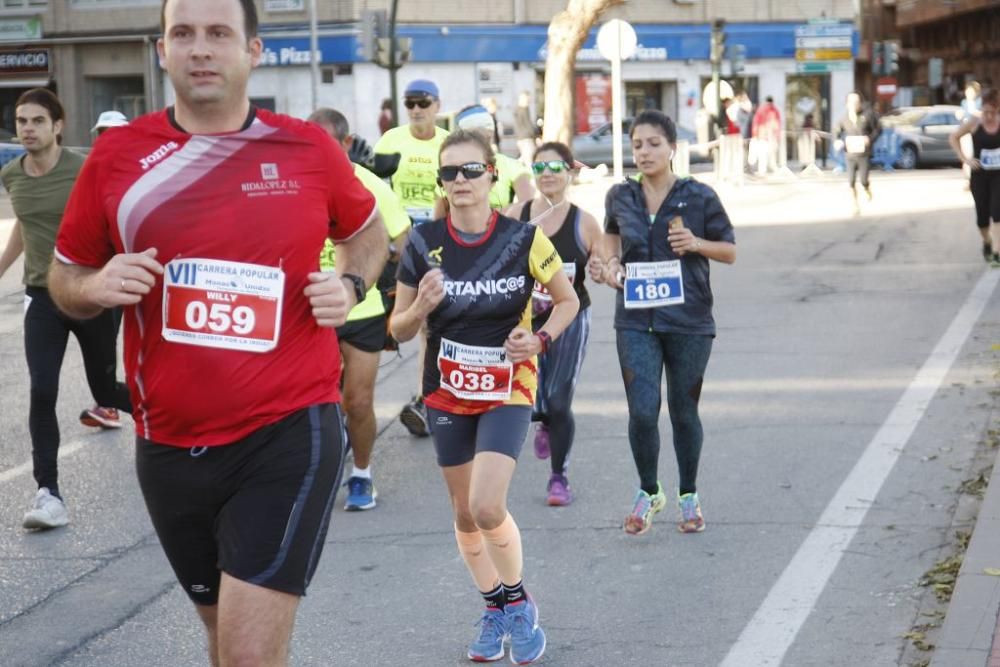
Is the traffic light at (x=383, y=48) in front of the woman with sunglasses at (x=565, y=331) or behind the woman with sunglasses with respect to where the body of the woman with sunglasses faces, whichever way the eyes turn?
behind

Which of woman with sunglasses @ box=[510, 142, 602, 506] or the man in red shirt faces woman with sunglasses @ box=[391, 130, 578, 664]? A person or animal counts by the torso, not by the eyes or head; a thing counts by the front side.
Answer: woman with sunglasses @ box=[510, 142, 602, 506]

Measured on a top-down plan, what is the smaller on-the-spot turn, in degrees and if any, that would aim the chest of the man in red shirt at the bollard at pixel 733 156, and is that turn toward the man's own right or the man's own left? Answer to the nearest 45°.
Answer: approximately 180°

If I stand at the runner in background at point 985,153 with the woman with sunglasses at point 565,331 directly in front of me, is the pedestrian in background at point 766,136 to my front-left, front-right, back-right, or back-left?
back-right

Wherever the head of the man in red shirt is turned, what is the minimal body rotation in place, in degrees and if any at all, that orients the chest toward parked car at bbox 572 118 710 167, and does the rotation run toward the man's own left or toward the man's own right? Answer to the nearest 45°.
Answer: approximately 180°

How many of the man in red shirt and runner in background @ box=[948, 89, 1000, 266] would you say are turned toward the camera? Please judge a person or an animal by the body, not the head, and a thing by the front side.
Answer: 2

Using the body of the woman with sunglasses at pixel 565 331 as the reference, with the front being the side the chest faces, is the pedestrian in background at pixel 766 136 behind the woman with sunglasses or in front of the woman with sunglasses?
behind

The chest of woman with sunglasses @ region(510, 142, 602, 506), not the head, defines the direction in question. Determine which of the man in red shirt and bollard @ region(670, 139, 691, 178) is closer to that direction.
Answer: the man in red shirt

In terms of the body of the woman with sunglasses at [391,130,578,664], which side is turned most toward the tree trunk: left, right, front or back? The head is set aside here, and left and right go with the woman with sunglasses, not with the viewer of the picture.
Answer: back

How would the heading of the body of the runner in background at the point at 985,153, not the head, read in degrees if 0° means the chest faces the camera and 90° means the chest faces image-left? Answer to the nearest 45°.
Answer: approximately 0°

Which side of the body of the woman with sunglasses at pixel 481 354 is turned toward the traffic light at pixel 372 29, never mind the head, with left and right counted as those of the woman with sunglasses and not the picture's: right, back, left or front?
back

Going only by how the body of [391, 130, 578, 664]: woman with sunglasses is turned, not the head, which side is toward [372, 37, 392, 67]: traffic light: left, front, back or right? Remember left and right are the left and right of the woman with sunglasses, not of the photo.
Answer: back

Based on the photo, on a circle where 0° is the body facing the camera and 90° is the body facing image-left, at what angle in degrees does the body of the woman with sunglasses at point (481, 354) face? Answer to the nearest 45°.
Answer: approximately 0°

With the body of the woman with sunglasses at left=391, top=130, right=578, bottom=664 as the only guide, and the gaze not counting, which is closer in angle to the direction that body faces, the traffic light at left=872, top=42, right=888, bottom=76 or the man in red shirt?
the man in red shirt
